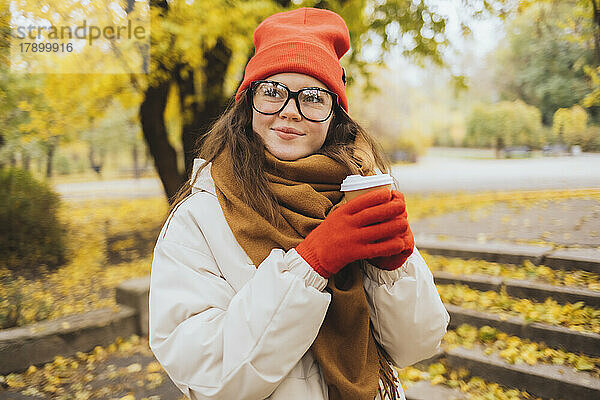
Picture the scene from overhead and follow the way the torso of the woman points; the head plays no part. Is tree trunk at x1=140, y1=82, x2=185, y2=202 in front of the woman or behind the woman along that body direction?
behind

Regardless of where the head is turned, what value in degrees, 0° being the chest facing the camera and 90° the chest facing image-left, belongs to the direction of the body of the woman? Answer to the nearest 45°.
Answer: approximately 315°

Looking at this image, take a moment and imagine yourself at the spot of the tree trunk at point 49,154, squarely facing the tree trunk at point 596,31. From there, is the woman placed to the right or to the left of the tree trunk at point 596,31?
right

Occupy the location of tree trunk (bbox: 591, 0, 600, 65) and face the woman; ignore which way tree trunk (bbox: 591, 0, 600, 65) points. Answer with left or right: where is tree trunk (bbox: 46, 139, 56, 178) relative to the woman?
right

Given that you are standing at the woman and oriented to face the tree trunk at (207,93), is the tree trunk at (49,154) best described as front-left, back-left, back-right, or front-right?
front-left

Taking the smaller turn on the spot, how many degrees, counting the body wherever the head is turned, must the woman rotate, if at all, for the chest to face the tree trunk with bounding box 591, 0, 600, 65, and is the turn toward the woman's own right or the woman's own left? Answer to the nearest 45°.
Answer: approximately 90° to the woman's own left

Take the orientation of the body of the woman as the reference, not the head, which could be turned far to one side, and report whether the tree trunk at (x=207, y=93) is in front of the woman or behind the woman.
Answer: behind

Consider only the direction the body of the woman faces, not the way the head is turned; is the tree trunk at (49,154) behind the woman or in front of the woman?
behind
